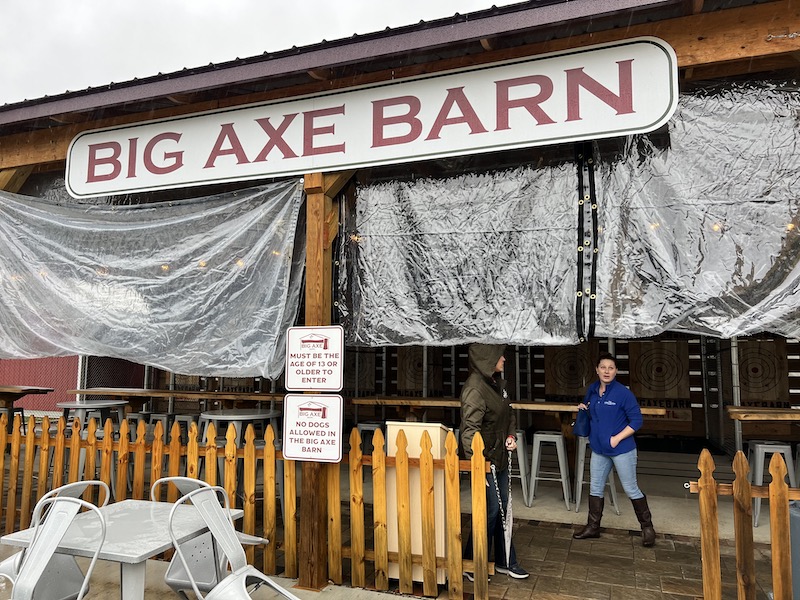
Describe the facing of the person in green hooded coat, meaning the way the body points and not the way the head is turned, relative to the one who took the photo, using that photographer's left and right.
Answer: facing to the right of the viewer

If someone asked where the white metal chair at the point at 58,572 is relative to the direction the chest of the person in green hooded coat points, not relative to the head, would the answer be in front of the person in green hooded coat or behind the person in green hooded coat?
behind

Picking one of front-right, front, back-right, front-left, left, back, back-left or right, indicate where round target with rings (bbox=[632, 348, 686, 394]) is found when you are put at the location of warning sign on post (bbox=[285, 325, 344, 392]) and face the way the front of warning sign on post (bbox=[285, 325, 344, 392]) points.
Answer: back-left

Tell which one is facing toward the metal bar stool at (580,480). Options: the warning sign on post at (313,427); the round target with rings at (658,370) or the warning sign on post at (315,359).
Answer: the round target with rings

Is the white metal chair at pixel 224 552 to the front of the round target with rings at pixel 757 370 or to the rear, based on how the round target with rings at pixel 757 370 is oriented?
to the front

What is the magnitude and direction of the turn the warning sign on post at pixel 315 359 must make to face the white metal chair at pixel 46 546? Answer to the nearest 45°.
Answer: approximately 45° to its right

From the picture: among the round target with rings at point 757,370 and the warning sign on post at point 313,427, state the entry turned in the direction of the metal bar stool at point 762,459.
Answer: the round target with rings

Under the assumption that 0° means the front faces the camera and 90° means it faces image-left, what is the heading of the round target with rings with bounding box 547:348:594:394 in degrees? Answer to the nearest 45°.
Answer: approximately 0°

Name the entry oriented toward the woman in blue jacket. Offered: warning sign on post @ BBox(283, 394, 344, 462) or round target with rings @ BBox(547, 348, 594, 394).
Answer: the round target with rings

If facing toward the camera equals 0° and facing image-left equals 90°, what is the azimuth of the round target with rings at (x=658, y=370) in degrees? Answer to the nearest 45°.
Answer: approximately 0°

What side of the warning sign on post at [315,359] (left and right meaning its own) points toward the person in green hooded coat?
left

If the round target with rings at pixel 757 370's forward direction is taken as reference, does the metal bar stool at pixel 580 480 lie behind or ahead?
ahead
